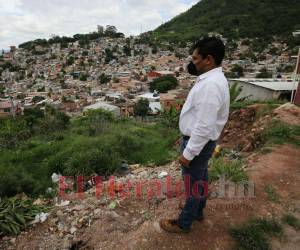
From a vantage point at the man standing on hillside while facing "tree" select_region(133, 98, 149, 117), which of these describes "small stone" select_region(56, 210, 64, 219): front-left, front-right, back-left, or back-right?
front-left

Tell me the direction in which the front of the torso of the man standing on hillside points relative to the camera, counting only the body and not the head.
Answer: to the viewer's left

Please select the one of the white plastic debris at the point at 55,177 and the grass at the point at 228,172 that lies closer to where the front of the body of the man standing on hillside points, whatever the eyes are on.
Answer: the white plastic debris

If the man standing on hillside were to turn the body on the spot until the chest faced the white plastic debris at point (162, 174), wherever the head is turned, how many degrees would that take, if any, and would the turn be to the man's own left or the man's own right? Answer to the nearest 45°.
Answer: approximately 90° to the man's own right

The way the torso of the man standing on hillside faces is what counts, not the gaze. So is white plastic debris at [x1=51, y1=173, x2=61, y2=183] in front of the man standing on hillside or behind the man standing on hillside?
in front

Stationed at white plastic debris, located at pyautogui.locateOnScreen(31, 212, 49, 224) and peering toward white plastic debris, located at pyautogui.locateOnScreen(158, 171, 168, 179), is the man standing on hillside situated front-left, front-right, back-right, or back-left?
front-right

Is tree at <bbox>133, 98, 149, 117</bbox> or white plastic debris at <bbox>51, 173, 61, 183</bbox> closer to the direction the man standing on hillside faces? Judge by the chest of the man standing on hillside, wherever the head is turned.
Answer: the white plastic debris

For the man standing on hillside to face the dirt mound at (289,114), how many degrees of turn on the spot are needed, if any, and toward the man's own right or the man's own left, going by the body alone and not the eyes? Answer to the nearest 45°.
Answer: approximately 135° to the man's own right

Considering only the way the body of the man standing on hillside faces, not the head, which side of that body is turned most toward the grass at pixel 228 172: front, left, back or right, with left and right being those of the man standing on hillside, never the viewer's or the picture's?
right

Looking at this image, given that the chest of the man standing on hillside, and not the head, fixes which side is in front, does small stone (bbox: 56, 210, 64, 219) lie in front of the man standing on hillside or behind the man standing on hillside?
in front

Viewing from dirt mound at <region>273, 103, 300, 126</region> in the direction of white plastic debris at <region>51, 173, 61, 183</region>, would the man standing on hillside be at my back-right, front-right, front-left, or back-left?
front-left

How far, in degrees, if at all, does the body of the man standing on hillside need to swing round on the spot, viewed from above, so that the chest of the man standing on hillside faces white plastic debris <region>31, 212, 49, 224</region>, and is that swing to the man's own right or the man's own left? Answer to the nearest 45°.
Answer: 0° — they already face it

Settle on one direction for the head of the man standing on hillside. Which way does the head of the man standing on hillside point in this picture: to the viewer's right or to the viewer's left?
to the viewer's left
